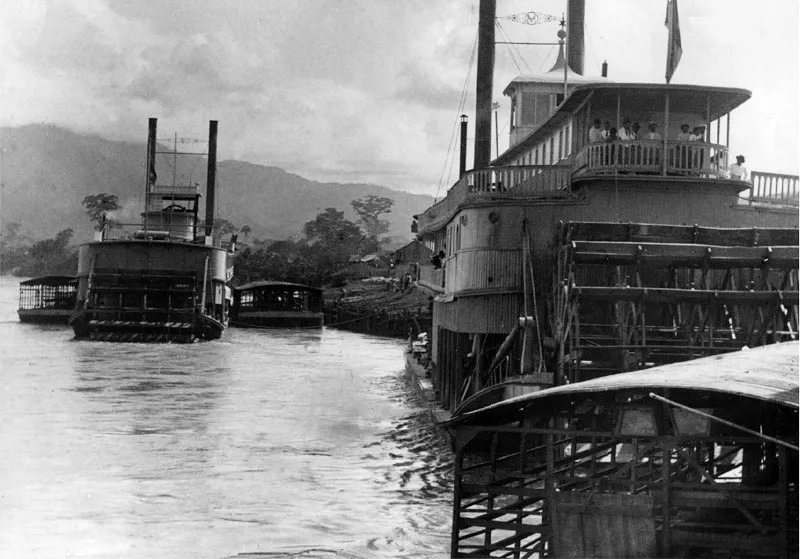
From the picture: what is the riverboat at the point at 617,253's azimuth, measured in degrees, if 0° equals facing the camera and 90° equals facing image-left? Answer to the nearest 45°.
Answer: approximately 135°
